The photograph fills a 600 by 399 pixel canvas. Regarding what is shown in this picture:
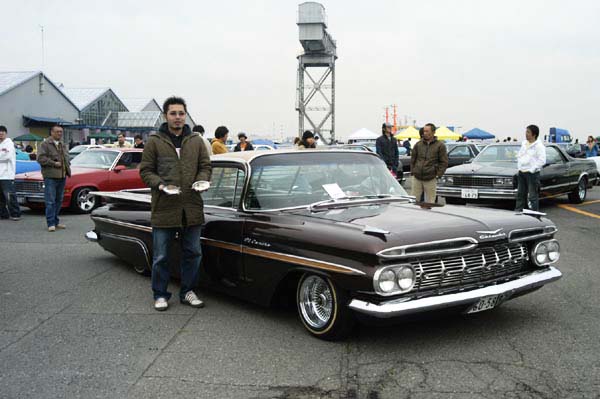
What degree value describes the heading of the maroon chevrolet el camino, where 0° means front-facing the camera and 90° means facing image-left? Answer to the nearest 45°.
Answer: approximately 315°

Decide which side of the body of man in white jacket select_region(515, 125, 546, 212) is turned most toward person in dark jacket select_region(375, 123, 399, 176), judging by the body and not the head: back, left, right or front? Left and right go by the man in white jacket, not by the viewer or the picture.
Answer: right

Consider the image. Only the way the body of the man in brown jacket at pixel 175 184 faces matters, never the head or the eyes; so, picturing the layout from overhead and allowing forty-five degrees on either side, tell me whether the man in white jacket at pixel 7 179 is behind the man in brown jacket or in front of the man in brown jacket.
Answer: behind

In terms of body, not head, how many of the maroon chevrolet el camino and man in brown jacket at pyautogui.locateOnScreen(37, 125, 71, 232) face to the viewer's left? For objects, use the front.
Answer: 0

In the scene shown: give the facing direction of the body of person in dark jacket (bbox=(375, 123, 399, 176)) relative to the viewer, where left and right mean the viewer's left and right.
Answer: facing the viewer and to the right of the viewer

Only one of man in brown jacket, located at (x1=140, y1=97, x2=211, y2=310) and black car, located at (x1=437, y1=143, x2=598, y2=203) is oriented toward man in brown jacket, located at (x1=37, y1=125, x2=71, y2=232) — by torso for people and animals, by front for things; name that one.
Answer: the black car

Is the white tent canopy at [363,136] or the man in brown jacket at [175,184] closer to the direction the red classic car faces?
the man in brown jacket

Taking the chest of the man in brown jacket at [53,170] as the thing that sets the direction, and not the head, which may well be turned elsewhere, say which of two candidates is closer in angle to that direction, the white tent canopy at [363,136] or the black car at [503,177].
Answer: the black car
